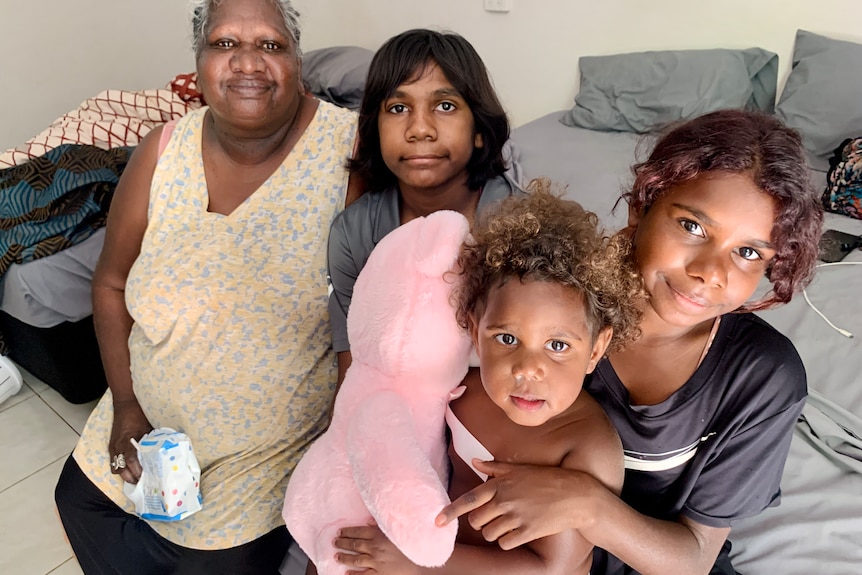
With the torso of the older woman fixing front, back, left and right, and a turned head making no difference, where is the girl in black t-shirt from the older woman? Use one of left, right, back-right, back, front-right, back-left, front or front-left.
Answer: front-left

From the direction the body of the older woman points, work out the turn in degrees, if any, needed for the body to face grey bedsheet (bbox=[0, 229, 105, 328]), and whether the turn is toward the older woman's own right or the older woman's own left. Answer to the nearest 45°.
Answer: approximately 135° to the older woman's own right

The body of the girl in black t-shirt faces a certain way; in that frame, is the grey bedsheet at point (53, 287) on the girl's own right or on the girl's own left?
on the girl's own right

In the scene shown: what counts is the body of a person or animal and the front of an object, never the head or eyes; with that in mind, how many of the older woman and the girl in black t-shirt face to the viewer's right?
0

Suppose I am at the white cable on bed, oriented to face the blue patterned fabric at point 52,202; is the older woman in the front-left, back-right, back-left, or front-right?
front-left

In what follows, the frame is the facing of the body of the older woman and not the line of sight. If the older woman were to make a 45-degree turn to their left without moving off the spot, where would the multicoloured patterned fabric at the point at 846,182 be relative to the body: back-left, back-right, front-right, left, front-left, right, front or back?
front-left

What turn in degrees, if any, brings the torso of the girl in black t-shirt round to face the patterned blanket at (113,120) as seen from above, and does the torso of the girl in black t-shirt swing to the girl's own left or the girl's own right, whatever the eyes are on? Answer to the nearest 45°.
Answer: approximately 90° to the girl's own right

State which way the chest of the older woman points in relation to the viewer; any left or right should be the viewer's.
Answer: facing the viewer

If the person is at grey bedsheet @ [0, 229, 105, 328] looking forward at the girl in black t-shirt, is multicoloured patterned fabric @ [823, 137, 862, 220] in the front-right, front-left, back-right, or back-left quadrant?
front-left

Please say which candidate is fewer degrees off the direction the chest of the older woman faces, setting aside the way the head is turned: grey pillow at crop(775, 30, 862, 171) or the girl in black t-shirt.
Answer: the girl in black t-shirt

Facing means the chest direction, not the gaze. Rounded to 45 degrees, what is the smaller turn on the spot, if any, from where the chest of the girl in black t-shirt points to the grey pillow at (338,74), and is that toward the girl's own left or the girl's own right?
approximately 90° to the girl's own right

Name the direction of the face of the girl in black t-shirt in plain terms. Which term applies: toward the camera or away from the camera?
toward the camera

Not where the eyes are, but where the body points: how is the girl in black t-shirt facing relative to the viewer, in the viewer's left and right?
facing the viewer and to the left of the viewer
